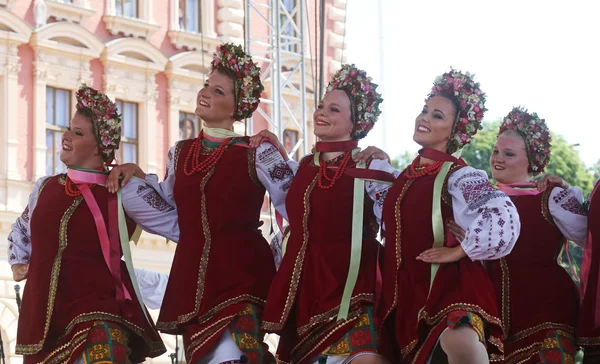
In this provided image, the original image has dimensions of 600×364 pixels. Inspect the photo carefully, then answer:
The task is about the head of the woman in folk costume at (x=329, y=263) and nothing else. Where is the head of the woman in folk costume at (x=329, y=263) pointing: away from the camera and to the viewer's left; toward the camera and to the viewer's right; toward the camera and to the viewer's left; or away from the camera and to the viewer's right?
toward the camera and to the viewer's left

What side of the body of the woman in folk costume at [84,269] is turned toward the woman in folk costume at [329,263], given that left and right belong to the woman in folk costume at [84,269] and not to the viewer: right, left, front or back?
left

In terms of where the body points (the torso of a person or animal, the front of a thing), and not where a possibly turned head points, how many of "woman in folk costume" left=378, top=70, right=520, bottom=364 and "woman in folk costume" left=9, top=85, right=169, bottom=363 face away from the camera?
0

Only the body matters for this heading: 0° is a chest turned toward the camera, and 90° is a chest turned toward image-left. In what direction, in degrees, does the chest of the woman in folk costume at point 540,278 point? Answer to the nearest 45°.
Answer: approximately 45°

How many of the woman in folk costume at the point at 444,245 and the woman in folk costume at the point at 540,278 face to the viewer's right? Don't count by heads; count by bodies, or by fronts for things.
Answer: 0

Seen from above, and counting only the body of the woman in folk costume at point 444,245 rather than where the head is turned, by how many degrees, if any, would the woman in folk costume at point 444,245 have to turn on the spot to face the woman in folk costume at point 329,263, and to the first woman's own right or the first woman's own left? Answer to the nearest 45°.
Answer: approximately 45° to the first woman's own right

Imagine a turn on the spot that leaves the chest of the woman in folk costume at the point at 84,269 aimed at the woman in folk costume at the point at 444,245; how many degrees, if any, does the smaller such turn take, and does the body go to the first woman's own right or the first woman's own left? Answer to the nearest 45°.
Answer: approximately 90° to the first woman's own left

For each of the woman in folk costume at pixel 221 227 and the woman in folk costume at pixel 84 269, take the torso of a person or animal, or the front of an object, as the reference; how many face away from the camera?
0
